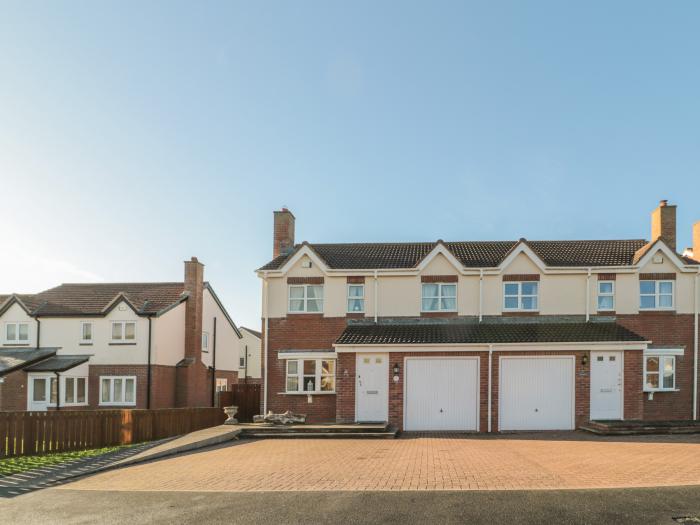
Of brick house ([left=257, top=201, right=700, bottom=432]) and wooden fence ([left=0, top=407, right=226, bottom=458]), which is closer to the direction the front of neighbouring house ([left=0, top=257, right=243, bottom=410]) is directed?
the wooden fence

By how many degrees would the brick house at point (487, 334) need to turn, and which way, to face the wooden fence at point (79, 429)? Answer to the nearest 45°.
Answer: approximately 45° to its right

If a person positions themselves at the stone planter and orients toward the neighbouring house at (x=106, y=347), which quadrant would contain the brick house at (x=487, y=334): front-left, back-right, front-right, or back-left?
back-right

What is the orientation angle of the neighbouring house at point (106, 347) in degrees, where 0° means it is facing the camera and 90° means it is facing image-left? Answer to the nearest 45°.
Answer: approximately 45°

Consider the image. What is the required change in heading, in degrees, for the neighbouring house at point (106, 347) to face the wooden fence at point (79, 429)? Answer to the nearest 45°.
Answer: approximately 45° to its left

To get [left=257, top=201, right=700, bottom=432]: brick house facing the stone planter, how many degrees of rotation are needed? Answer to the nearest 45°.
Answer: approximately 90° to its right

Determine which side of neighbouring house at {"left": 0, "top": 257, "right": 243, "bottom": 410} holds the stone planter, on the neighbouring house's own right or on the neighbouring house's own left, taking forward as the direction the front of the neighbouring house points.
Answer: on the neighbouring house's own left

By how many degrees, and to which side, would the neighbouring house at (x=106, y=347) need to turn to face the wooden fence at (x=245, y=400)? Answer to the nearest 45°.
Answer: approximately 90° to its left

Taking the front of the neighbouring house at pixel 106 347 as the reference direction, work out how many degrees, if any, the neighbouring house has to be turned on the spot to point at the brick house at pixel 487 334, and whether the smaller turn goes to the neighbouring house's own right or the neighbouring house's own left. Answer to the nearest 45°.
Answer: approximately 90° to the neighbouring house's own left

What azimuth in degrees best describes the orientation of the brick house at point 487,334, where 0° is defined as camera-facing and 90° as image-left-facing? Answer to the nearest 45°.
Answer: approximately 0°

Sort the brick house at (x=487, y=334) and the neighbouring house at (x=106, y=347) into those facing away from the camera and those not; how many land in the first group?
0
